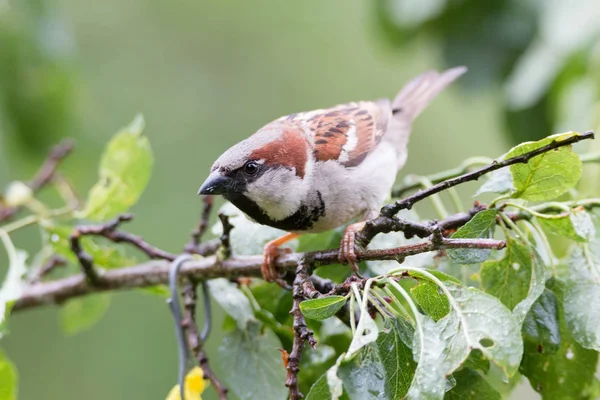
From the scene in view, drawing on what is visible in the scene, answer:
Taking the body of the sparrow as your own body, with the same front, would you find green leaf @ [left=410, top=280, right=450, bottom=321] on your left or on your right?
on your left

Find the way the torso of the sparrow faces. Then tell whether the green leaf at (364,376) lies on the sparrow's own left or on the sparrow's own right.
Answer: on the sparrow's own left

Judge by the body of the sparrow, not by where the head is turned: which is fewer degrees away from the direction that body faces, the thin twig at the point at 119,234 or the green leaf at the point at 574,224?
the thin twig

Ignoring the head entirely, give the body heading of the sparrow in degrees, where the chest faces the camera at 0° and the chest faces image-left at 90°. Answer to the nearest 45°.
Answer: approximately 45°
